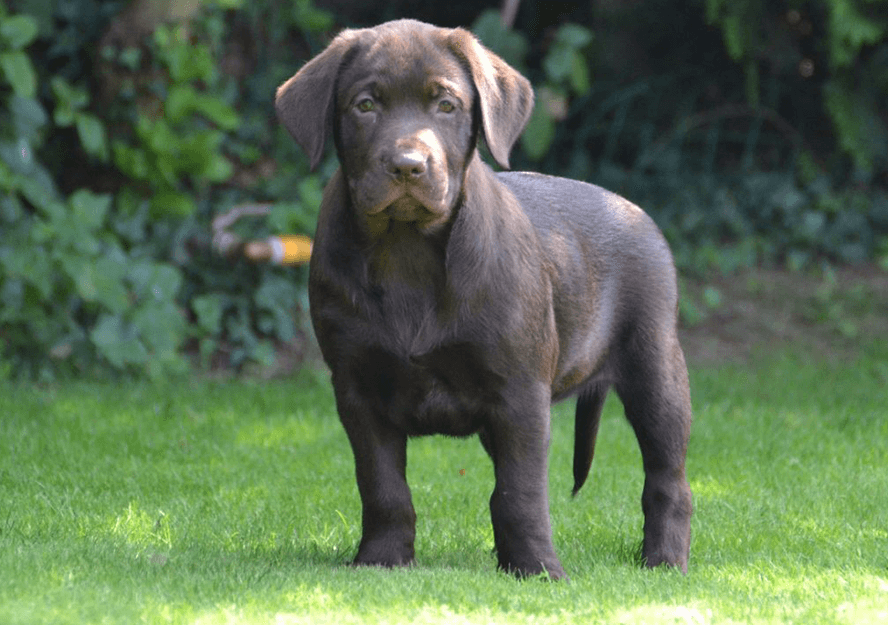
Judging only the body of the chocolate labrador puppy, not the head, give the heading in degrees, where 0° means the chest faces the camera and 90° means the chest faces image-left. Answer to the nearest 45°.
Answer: approximately 45°
